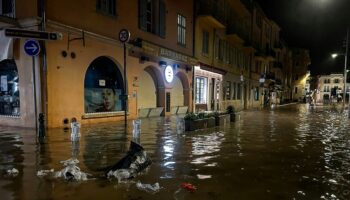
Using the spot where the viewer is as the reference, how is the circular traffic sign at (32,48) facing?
facing the viewer

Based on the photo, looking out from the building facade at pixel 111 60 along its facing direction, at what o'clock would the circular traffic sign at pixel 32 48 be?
The circular traffic sign is roughly at 2 o'clock from the building facade.

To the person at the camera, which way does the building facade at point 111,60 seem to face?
facing the viewer and to the right of the viewer

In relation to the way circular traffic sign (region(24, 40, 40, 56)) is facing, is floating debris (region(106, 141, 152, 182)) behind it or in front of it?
in front

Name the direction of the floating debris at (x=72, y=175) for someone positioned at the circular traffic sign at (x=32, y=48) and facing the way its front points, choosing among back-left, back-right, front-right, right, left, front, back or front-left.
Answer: front

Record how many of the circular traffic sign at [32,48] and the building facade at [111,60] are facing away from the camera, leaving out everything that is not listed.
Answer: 0

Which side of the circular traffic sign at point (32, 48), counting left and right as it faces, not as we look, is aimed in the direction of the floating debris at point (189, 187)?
front

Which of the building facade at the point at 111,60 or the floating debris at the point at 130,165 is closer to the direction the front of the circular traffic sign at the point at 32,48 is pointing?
the floating debris

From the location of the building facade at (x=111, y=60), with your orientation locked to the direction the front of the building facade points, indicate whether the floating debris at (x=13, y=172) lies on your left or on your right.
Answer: on your right

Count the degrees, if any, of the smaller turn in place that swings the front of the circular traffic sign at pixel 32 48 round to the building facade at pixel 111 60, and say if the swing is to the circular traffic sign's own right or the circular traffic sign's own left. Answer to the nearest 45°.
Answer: approximately 135° to the circular traffic sign's own left

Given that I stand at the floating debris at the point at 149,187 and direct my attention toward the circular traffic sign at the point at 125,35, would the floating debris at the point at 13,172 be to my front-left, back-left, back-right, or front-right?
front-left
